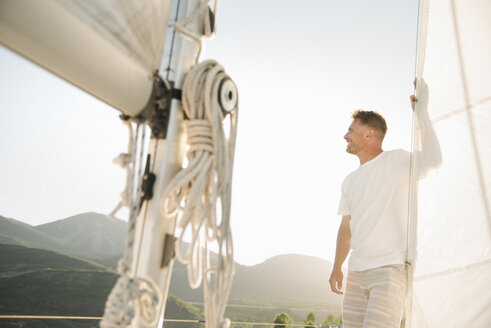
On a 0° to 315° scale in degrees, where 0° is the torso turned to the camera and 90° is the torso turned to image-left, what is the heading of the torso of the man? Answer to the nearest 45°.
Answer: approximately 45°

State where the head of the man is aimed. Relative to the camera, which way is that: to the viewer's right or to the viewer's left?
to the viewer's left
